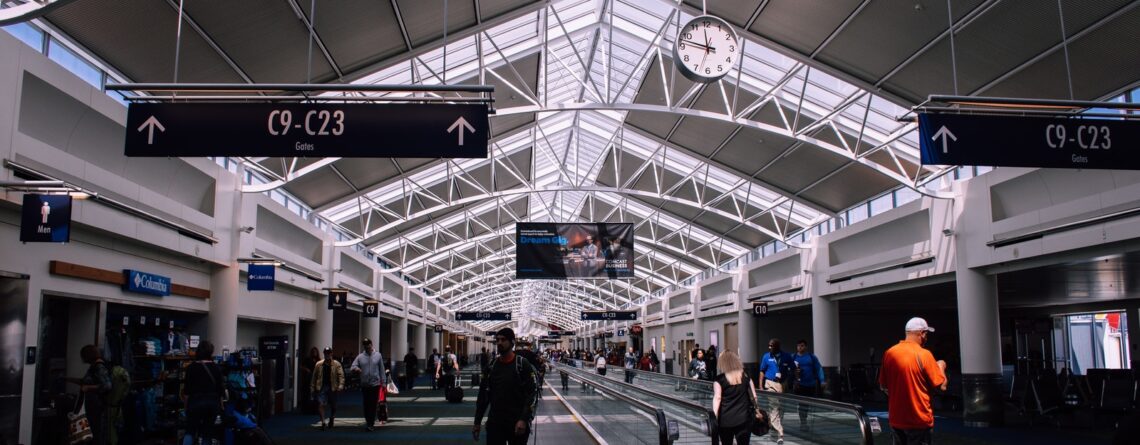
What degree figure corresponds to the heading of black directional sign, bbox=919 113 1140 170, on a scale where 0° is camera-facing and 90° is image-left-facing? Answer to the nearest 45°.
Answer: approximately 0°

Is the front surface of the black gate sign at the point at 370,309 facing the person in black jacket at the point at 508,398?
yes

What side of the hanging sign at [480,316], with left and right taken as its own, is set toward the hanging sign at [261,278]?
front

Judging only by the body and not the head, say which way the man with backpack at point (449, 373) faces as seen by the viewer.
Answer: away from the camera

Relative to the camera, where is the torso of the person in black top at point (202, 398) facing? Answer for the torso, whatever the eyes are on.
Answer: away from the camera

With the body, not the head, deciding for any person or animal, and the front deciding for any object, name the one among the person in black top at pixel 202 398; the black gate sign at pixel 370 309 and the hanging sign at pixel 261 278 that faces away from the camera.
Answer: the person in black top

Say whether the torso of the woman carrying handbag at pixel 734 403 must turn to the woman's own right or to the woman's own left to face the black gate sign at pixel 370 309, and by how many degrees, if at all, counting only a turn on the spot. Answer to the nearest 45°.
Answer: approximately 45° to the woman's own left

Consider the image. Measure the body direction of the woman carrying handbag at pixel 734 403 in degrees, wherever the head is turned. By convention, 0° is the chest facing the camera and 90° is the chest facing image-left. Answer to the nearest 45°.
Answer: approximately 180°

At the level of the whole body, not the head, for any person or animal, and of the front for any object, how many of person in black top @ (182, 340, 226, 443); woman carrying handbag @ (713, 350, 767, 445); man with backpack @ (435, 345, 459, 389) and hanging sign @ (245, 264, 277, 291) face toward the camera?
1

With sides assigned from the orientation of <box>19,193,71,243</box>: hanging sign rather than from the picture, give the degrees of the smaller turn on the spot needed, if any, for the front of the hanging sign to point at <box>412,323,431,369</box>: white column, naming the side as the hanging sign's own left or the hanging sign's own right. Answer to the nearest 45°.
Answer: approximately 135° to the hanging sign's own left

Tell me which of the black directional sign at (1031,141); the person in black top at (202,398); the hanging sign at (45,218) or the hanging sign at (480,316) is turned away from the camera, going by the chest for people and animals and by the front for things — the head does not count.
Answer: the person in black top

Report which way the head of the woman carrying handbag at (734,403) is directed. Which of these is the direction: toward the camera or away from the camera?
away from the camera

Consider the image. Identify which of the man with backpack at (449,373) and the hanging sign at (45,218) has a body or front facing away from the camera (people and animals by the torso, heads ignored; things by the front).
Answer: the man with backpack

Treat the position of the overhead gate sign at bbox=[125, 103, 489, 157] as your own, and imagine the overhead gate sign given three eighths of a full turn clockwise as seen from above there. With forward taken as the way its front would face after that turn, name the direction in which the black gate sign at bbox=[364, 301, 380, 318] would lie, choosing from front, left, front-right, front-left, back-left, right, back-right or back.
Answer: front-right
